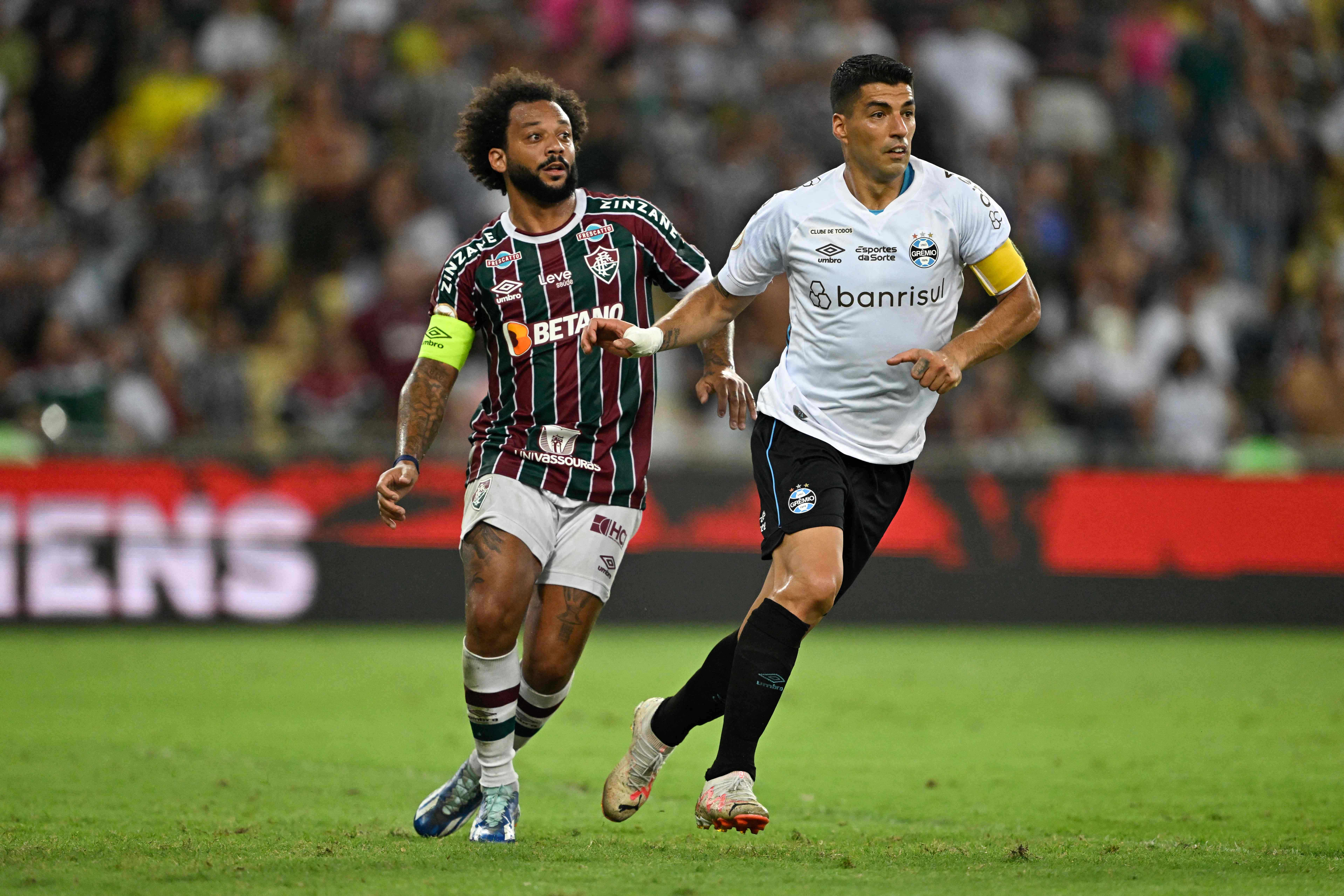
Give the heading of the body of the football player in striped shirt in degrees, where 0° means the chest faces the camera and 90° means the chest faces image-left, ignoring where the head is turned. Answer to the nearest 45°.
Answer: approximately 0°

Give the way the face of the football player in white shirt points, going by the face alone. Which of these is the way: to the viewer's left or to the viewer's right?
to the viewer's right

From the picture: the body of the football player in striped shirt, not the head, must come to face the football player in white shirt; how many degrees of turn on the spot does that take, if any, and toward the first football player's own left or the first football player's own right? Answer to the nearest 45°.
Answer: approximately 90° to the first football player's own left

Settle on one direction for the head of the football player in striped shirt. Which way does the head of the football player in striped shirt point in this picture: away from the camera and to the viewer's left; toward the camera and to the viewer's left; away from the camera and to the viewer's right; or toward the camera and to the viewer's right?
toward the camera and to the viewer's right
